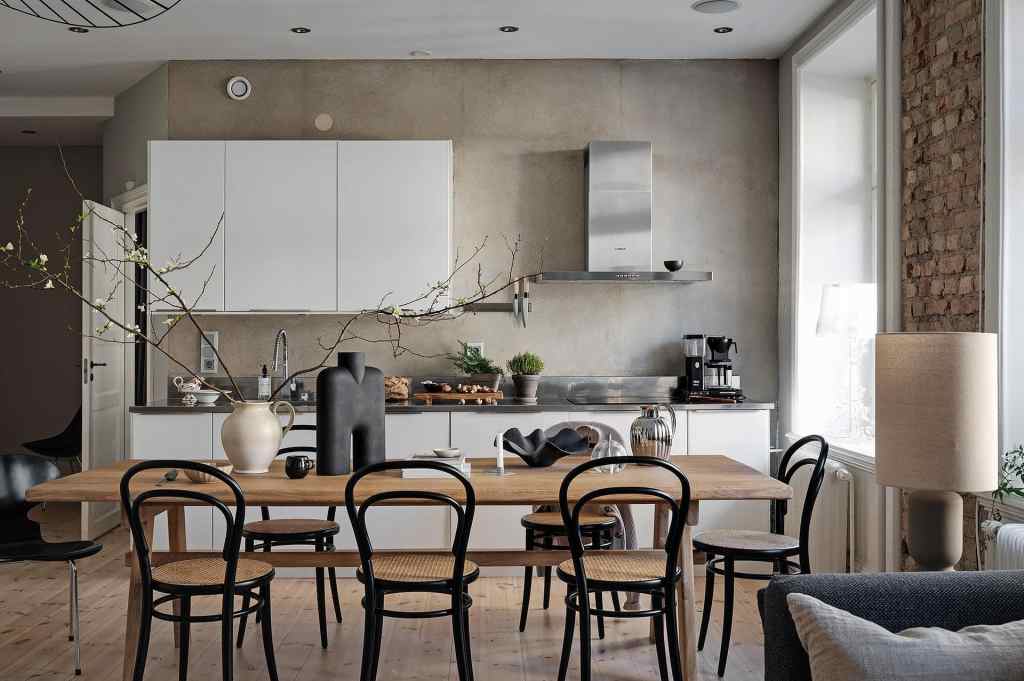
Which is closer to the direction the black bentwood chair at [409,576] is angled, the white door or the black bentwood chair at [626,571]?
the white door

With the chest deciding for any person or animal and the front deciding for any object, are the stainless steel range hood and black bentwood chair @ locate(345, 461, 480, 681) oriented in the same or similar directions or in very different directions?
very different directions

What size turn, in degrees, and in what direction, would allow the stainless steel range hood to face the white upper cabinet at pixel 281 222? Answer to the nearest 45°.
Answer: approximately 90° to its right

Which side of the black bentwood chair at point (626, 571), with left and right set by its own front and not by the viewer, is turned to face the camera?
back

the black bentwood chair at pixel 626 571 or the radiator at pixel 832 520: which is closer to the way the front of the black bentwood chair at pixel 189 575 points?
the radiator

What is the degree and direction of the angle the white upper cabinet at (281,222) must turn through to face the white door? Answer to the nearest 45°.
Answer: approximately 135° to its right

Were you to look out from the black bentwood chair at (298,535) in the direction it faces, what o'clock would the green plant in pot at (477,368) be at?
The green plant in pot is roughly at 7 o'clock from the black bentwood chair.

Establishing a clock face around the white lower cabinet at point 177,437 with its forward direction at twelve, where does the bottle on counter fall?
The bottle on counter is roughly at 8 o'clock from the white lower cabinet.

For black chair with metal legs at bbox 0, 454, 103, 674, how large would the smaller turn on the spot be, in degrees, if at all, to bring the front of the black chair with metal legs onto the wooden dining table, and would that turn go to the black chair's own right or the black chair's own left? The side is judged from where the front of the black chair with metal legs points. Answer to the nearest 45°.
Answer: approximately 45° to the black chair's own right

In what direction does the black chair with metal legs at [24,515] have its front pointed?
to the viewer's right
